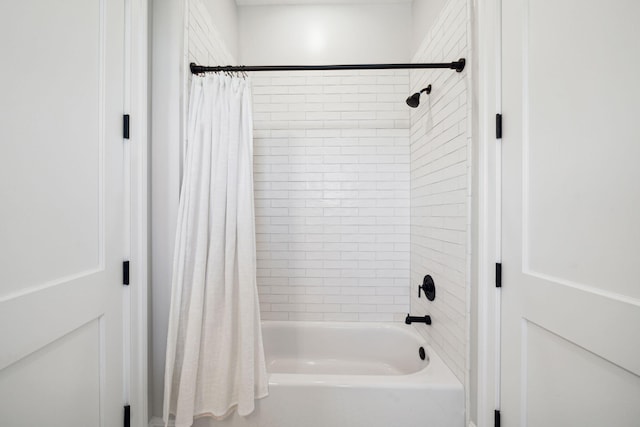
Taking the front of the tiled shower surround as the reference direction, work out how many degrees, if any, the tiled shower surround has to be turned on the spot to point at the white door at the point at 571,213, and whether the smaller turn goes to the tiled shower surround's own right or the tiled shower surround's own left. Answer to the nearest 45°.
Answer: approximately 45° to the tiled shower surround's own left

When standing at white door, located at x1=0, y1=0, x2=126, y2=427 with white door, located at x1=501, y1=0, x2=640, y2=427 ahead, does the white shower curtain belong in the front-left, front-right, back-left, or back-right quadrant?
front-left

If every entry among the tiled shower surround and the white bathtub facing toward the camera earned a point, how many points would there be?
2

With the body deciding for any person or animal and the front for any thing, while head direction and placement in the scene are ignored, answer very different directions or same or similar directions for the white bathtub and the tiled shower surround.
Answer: same or similar directions

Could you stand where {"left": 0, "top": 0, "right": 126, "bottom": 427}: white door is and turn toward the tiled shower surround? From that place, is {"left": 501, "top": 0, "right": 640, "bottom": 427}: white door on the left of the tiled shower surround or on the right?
right

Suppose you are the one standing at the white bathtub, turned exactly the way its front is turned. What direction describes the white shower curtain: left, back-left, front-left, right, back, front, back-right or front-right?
right

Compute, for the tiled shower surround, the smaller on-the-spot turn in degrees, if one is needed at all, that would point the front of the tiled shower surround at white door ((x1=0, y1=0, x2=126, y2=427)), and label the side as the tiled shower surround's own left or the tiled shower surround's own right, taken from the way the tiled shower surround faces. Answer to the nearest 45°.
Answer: approximately 45° to the tiled shower surround's own right

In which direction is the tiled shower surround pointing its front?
toward the camera
